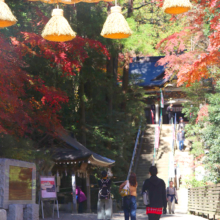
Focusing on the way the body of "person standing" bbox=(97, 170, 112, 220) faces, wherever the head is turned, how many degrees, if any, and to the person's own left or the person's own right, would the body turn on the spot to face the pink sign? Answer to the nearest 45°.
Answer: approximately 45° to the person's own left

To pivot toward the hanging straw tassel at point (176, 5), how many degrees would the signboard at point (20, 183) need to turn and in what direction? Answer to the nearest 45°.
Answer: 0° — it already faces it

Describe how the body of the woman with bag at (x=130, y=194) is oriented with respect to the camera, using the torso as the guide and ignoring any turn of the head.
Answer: away from the camera

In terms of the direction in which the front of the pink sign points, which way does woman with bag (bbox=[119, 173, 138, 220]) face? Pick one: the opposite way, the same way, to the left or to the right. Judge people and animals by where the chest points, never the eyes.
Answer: the opposite way

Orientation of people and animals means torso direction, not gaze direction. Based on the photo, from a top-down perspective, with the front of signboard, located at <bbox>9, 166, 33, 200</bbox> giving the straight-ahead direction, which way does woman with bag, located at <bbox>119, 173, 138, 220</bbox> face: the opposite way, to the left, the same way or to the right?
the opposite way

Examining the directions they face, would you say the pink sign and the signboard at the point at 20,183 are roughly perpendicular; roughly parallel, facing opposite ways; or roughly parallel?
roughly parallel

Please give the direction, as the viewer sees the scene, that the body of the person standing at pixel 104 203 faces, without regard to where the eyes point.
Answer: away from the camera

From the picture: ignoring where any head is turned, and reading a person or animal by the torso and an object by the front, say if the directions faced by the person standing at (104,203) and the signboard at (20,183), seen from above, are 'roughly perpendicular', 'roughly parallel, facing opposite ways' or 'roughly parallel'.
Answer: roughly parallel, facing opposite ways

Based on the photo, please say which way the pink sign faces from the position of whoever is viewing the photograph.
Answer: facing the viewer

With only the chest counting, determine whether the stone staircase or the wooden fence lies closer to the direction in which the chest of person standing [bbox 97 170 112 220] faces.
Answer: the stone staircase

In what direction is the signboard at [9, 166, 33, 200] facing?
toward the camera

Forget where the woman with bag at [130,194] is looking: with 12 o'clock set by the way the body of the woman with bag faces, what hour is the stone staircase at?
The stone staircase is roughly at 12 o'clock from the woman with bag.

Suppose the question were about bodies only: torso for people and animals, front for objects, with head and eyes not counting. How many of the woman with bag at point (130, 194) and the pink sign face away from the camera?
1

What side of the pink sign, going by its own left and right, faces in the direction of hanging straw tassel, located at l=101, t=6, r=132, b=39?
front
